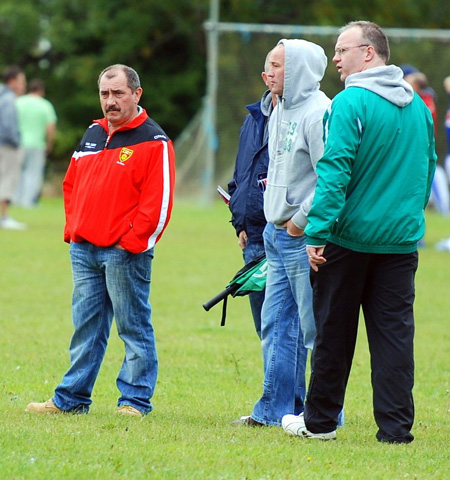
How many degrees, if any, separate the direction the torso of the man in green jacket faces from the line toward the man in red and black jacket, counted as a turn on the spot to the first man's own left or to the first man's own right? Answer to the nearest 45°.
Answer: approximately 45° to the first man's own left

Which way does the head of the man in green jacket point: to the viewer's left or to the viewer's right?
to the viewer's left

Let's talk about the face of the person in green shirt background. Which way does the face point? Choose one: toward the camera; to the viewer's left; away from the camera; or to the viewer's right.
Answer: away from the camera

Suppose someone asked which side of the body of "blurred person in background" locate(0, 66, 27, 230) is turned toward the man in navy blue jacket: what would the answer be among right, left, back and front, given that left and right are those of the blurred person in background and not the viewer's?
right

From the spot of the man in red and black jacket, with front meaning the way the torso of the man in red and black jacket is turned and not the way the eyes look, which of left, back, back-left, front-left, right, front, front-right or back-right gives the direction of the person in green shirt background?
back-right

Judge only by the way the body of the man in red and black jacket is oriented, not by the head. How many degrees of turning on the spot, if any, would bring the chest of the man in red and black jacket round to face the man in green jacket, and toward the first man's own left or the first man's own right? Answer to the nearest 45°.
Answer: approximately 90° to the first man's own left

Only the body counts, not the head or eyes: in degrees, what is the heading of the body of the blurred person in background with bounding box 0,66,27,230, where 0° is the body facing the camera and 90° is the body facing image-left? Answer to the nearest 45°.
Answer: approximately 270°
